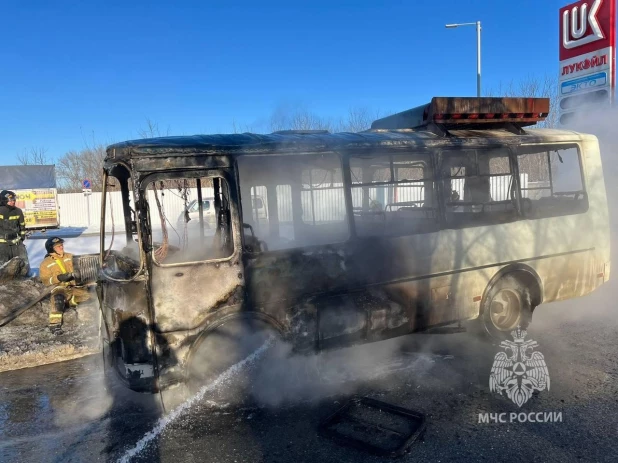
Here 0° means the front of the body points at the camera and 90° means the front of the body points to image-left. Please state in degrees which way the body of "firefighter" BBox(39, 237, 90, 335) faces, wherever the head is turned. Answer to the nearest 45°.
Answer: approximately 315°

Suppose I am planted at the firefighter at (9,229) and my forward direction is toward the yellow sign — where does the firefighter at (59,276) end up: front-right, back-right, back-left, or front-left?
back-right

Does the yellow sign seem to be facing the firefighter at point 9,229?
yes

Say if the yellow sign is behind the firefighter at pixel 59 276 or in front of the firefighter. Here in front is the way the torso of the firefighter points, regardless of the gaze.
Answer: behind

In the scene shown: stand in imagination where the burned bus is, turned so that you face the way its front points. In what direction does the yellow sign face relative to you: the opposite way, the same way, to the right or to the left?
to the left

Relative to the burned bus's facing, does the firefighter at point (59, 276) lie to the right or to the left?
on its right

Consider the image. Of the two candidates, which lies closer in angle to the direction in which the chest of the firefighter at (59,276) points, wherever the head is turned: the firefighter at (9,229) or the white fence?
the white fence

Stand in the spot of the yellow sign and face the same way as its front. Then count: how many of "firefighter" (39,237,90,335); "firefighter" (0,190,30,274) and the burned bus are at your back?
0

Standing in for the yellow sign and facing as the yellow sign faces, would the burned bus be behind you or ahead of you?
ahead

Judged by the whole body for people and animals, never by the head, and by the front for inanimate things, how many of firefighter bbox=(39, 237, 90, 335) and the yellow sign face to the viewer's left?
0

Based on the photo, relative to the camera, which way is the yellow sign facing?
toward the camera

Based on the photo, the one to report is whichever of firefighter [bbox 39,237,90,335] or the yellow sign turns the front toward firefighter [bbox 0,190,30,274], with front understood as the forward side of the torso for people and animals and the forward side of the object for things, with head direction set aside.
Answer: the yellow sign

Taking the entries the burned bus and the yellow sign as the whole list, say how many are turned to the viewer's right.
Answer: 0

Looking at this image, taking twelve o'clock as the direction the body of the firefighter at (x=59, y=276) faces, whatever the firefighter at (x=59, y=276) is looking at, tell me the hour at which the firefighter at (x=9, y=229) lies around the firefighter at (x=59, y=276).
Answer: the firefighter at (x=9, y=229) is roughly at 7 o'clock from the firefighter at (x=59, y=276).

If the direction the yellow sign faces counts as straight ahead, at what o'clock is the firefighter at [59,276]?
The firefighter is roughly at 12 o'clock from the yellow sign.
